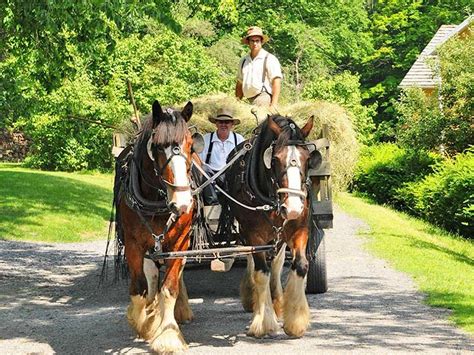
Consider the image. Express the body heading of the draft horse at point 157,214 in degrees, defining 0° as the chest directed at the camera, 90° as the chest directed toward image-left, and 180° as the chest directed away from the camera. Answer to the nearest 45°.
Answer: approximately 0°

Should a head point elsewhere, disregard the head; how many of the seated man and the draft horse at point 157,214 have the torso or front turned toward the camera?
2

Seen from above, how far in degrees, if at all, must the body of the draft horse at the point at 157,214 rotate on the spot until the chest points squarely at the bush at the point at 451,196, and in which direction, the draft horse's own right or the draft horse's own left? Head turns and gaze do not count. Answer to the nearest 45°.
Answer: approximately 135° to the draft horse's own left

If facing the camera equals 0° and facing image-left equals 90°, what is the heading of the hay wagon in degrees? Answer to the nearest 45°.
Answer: approximately 0°

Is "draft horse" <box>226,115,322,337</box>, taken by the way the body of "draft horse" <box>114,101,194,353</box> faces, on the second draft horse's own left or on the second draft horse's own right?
on the second draft horse's own left

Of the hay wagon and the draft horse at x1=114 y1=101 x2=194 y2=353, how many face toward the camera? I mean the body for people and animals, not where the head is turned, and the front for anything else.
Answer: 2
